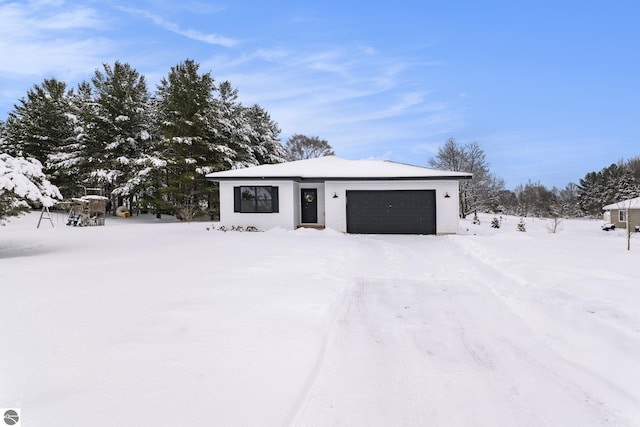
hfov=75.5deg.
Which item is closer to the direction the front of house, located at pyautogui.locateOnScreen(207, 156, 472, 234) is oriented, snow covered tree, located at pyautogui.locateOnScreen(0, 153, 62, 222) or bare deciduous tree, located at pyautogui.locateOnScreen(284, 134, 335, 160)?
the snow covered tree

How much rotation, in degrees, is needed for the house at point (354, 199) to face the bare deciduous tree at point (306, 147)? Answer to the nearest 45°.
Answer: approximately 180°

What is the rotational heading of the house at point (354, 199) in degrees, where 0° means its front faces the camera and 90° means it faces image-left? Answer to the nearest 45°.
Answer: approximately 0°

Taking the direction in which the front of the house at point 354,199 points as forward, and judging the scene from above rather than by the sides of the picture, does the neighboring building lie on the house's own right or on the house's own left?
on the house's own left

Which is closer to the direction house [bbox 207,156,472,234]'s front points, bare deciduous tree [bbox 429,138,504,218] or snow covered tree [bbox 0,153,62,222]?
the snow covered tree

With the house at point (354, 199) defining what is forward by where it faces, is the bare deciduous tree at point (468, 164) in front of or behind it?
behind

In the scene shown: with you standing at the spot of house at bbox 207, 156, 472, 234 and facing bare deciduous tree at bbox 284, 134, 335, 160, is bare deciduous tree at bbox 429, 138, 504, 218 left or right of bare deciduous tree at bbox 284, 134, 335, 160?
right
